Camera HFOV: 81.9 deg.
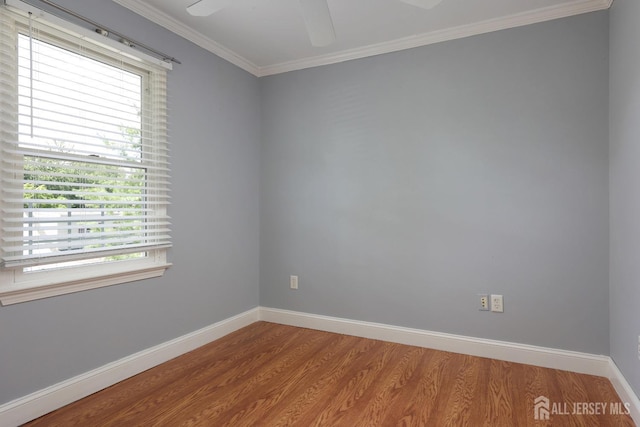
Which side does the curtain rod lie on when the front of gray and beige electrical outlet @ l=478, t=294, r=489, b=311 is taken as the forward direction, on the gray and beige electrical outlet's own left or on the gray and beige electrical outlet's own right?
on the gray and beige electrical outlet's own right

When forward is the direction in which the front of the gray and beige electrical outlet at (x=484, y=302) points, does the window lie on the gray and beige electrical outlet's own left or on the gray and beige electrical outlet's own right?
on the gray and beige electrical outlet's own right

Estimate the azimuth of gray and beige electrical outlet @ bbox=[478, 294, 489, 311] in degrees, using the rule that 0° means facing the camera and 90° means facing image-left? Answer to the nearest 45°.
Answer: approximately 0°

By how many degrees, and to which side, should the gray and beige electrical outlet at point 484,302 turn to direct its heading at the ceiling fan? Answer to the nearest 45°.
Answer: approximately 45° to its right

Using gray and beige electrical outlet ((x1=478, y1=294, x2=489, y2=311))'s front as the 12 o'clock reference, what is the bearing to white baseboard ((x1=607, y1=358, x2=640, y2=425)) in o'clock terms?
The white baseboard is roughly at 10 o'clock from the gray and beige electrical outlet.

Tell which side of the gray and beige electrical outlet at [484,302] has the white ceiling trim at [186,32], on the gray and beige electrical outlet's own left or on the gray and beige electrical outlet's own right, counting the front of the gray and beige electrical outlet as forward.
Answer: on the gray and beige electrical outlet's own right

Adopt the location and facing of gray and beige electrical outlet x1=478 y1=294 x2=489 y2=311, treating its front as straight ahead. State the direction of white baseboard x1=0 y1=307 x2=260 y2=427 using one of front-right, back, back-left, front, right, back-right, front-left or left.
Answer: front-right

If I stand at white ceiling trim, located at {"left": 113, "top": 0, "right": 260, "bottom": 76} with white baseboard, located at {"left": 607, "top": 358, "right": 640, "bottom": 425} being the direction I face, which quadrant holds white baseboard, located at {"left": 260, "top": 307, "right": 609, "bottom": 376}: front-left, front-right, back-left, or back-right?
front-left

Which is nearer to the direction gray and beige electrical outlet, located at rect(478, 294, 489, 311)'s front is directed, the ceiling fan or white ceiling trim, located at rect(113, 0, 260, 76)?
the ceiling fan
